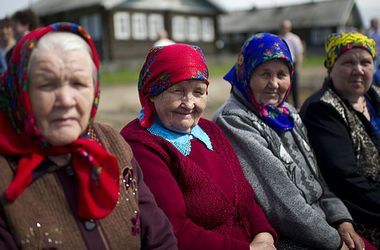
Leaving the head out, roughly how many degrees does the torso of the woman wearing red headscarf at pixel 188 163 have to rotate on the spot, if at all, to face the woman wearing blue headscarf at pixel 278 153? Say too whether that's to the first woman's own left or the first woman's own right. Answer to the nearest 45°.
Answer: approximately 90° to the first woman's own left

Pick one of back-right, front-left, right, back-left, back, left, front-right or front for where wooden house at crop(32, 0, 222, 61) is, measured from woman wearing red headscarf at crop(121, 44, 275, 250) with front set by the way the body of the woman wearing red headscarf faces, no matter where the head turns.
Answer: back-left

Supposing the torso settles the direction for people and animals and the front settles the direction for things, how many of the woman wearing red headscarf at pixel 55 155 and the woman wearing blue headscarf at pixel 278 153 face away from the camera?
0

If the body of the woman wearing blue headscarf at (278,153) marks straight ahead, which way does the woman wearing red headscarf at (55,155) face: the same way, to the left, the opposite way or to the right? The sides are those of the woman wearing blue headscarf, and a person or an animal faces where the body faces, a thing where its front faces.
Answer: the same way

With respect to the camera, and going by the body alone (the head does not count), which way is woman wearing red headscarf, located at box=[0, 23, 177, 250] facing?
toward the camera

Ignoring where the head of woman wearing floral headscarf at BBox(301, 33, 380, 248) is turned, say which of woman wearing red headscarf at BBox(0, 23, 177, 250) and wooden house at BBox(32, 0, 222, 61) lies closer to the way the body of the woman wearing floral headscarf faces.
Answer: the woman wearing red headscarf

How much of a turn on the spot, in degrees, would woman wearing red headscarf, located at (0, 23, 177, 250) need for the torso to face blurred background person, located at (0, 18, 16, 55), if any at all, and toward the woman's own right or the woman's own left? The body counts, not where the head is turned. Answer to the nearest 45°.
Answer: approximately 180°

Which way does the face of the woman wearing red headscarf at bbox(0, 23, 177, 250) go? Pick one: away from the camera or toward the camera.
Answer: toward the camera

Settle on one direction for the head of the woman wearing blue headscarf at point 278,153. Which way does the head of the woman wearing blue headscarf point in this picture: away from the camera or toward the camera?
toward the camera

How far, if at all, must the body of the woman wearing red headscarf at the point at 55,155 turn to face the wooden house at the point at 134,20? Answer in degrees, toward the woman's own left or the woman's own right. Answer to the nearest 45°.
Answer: approximately 180°

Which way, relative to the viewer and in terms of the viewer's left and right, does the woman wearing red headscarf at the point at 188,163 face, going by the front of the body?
facing the viewer and to the right of the viewer
